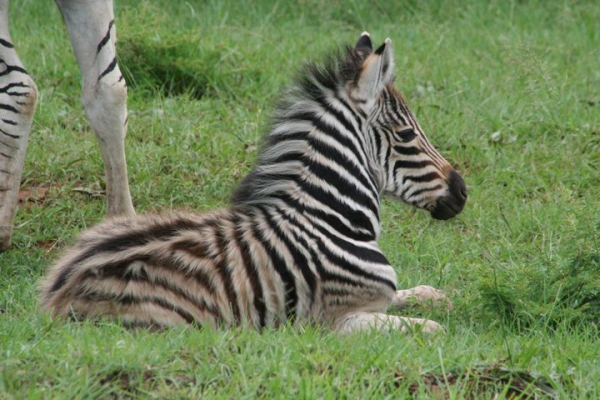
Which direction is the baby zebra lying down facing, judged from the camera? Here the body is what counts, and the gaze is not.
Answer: to the viewer's right
